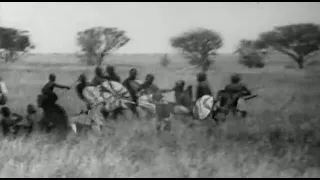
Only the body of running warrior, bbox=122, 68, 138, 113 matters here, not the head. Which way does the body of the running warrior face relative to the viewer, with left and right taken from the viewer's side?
facing to the right of the viewer

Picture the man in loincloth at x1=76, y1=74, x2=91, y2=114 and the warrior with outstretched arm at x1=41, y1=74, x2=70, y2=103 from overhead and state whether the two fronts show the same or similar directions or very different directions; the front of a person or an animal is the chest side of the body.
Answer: same or similar directions

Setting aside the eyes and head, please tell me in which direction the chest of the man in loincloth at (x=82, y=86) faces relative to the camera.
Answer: to the viewer's right

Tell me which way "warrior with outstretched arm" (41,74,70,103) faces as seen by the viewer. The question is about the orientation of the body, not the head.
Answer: to the viewer's right
